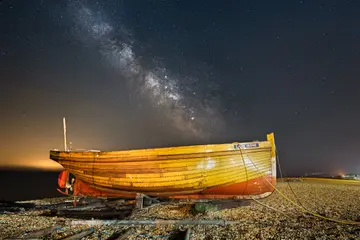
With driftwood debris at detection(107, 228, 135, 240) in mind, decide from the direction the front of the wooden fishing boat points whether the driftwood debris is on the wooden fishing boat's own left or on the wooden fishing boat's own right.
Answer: on the wooden fishing boat's own right

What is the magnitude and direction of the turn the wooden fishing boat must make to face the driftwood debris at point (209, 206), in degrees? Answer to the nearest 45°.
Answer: approximately 90° to its right

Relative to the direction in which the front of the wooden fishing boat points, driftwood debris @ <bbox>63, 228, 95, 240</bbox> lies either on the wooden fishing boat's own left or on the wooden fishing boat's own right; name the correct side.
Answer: on the wooden fishing boat's own right

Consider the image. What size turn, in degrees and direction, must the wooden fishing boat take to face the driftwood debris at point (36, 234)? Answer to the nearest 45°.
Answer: approximately 135° to its right

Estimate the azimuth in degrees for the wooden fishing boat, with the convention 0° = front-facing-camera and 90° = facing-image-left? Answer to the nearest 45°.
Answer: approximately 270°
